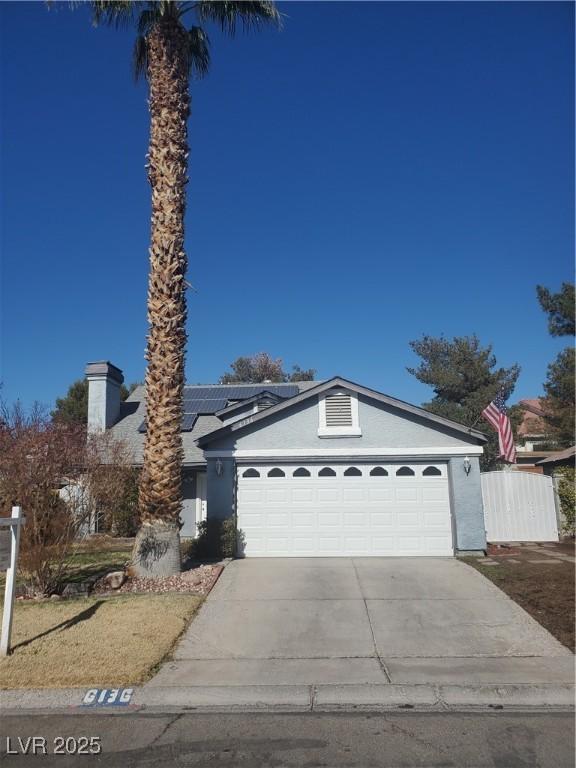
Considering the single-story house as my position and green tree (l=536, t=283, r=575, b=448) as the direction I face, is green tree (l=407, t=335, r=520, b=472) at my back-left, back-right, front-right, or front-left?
front-left

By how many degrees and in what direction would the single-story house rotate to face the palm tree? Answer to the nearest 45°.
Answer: approximately 45° to its right

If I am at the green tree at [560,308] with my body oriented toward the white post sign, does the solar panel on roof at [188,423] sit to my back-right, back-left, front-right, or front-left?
front-right

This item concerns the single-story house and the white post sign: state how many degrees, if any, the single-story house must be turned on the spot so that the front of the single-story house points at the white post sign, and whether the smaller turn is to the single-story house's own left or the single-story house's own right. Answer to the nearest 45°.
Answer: approximately 45° to the single-story house's own right

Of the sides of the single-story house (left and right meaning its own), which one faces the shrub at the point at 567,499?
left

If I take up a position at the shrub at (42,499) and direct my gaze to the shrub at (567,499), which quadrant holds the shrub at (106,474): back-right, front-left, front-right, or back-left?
front-left

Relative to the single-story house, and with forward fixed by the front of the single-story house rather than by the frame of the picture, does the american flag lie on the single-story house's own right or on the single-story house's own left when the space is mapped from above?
on the single-story house's own left

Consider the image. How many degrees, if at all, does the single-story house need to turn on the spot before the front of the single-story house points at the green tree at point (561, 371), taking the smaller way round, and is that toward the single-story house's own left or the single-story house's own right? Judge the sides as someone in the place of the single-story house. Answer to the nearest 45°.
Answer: approximately 135° to the single-story house's own left

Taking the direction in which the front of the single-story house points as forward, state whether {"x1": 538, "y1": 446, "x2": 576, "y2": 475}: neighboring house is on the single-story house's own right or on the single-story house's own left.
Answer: on the single-story house's own left

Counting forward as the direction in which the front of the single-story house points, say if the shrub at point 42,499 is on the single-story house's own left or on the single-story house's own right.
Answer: on the single-story house's own right

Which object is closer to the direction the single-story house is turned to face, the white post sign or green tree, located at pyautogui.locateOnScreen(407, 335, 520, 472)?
the white post sign

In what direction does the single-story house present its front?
toward the camera

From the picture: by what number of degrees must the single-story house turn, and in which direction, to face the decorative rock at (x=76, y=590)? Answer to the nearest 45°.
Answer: approximately 45° to its right
